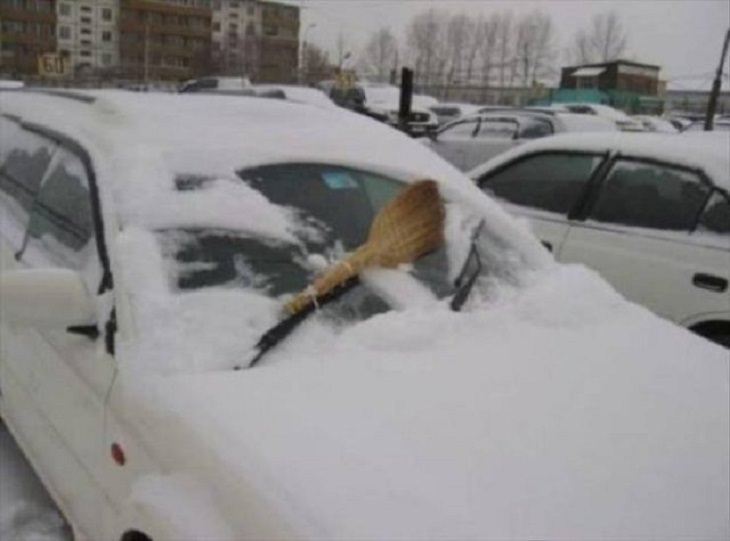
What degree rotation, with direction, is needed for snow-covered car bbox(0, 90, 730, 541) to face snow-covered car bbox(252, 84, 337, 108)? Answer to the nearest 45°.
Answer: approximately 135° to its left

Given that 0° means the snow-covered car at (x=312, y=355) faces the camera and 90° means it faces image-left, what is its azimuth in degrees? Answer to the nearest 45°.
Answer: approximately 315°

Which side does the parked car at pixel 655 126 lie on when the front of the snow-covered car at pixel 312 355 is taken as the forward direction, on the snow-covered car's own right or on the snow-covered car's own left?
on the snow-covered car's own left

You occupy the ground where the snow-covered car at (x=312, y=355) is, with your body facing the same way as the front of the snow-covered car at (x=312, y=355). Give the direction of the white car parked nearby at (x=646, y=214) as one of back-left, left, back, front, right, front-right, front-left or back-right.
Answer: left

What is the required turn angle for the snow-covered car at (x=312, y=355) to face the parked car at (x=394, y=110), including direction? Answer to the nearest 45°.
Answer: approximately 135° to its left

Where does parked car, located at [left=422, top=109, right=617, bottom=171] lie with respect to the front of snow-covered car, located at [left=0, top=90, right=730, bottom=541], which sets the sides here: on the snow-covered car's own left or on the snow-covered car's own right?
on the snow-covered car's own left
